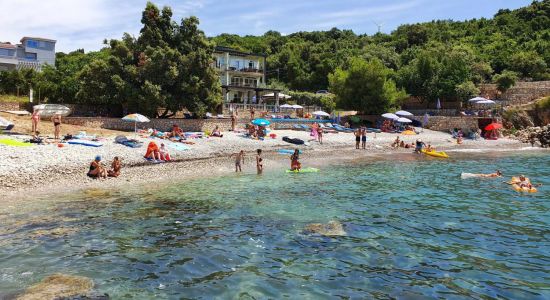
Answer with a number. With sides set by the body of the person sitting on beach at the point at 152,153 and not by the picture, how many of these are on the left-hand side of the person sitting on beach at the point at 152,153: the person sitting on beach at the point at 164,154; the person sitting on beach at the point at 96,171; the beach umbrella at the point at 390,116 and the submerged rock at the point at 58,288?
2

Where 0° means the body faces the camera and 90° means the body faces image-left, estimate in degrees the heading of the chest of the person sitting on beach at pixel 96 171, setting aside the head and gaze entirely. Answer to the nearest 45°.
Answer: approximately 315°

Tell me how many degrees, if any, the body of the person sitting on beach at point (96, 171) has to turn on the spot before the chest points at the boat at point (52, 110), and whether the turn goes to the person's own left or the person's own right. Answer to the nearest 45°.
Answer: approximately 135° to the person's own left

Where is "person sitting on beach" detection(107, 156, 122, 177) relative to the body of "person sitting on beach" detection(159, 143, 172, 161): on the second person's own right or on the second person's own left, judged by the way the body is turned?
on the second person's own right

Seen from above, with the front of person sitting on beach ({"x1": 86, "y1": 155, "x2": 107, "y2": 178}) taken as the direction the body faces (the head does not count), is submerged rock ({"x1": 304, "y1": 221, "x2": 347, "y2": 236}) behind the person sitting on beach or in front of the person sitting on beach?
in front

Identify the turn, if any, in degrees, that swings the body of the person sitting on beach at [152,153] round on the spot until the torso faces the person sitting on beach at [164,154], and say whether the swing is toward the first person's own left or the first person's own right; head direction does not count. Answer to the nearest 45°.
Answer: approximately 90° to the first person's own left

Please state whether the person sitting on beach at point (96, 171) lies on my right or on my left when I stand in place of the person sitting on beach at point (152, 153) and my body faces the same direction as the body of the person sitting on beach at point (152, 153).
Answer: on my right

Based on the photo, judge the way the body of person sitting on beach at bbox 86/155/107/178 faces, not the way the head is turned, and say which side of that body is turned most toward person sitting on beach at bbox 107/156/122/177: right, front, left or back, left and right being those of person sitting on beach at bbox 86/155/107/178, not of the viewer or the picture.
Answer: front

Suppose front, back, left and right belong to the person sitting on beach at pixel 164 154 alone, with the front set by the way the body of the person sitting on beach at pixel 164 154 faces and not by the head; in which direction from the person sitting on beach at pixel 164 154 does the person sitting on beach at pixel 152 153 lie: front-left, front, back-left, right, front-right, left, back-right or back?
right

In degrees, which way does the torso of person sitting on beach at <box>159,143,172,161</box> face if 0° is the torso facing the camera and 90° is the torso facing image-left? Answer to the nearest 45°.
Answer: approximately 315°

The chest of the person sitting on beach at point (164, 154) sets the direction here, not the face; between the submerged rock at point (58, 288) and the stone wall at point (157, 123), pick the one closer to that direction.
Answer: the submerged rock
